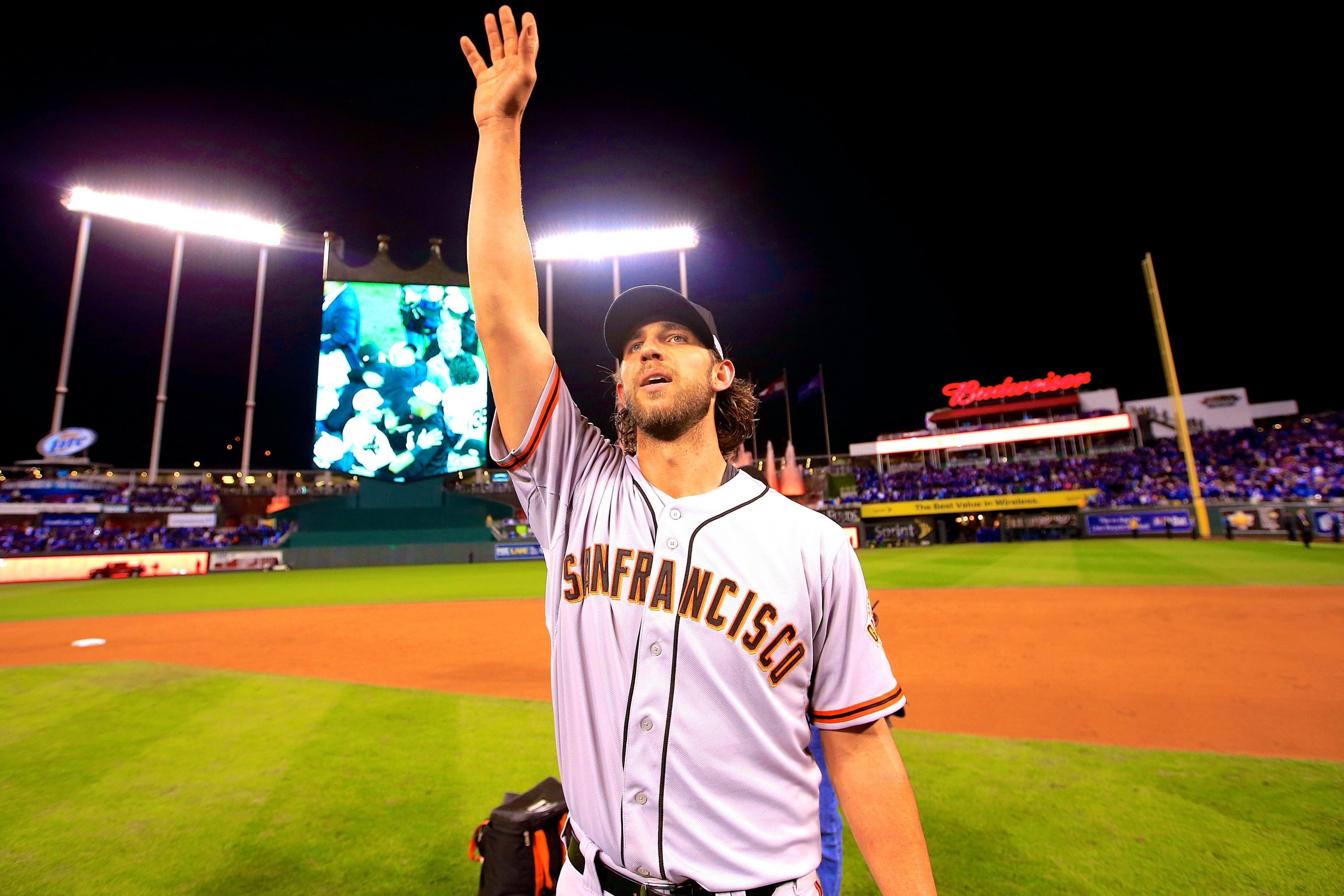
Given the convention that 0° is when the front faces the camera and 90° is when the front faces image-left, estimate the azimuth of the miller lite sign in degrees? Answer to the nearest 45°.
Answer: approximately 0°

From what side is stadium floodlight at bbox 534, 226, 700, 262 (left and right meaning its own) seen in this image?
front

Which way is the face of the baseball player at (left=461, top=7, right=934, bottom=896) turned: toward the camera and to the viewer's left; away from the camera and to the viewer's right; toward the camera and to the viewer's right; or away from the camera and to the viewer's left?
toward the camera and to the viewer's left

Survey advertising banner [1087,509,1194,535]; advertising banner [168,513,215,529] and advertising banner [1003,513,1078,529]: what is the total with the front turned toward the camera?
3

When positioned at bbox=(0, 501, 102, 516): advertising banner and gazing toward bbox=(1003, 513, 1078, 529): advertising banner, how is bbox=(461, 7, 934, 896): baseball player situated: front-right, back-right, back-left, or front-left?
front-right

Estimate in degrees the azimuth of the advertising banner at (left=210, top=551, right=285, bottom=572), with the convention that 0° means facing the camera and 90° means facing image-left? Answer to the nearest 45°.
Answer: approximately 0°

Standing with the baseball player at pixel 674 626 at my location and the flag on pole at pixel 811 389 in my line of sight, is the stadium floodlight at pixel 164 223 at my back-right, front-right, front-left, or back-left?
front-left

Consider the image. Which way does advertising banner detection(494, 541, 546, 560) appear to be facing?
toward the camera

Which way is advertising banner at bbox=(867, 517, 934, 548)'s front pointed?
toward the camera

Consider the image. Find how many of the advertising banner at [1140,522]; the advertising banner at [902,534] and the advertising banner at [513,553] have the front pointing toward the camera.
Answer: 3

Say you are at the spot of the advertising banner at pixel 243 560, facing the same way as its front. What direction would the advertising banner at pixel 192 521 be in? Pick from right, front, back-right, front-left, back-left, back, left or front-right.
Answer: back

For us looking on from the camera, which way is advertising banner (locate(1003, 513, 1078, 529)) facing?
facing the viewer
